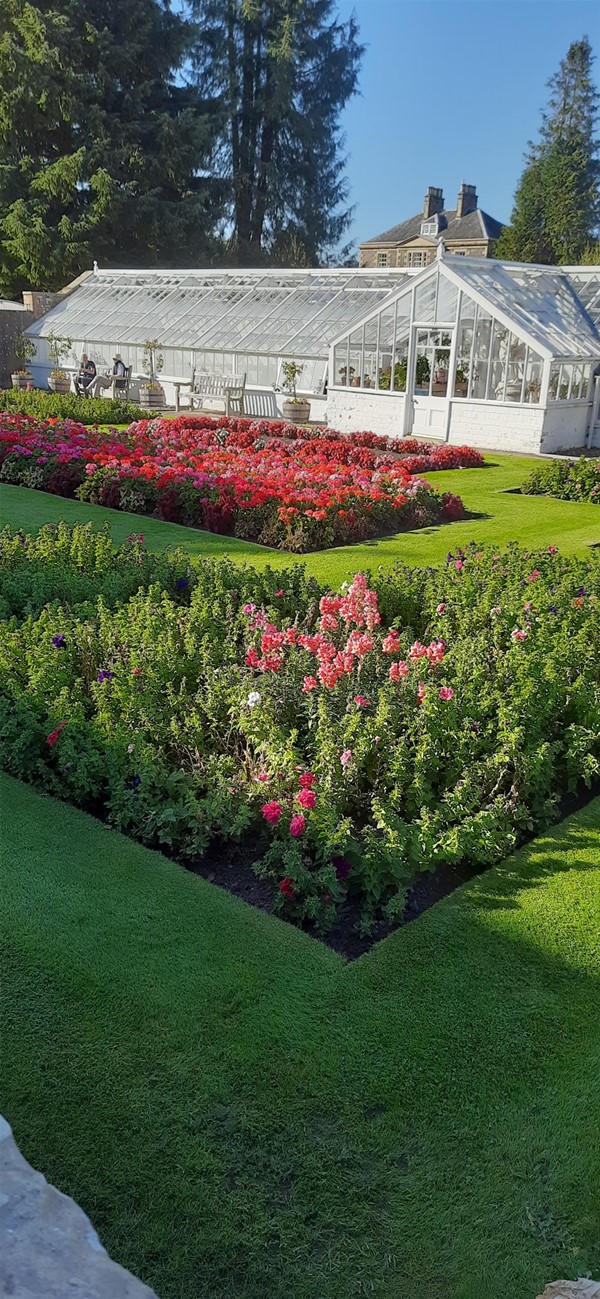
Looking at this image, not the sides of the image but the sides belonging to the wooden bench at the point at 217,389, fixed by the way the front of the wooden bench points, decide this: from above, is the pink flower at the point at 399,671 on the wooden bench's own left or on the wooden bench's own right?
on the wooden bench's own left

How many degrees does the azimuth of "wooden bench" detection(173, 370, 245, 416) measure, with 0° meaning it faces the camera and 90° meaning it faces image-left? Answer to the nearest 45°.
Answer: approximately 45°

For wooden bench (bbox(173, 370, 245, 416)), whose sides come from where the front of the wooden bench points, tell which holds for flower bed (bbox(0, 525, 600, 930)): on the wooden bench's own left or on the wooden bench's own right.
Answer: on the wooden bench's own left

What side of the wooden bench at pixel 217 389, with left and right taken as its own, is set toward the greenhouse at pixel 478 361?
left

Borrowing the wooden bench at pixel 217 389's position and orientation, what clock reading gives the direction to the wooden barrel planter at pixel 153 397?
The wooden barrel planter is roughly at 2 o'clock from the wooden bench.

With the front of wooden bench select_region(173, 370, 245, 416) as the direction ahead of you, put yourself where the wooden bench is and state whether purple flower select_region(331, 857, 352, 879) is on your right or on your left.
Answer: on your left

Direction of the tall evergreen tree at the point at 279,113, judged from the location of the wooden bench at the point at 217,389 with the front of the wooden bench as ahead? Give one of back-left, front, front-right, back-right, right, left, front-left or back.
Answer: back-right

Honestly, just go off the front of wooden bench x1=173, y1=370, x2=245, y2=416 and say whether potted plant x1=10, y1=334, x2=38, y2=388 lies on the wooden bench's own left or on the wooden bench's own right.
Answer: on the wooden bench's own right

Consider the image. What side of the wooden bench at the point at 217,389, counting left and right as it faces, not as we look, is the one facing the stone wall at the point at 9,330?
right
